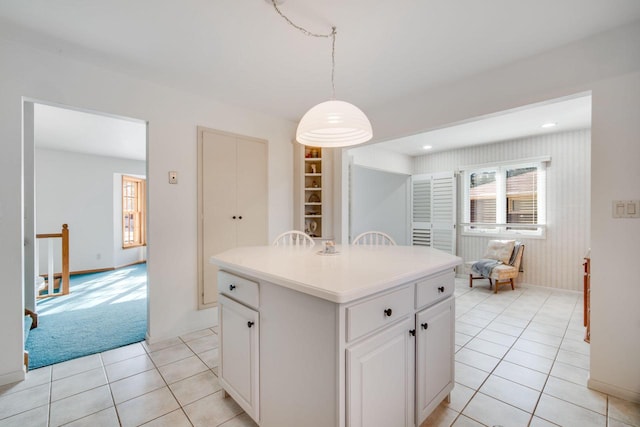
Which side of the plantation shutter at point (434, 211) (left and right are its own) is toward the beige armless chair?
left

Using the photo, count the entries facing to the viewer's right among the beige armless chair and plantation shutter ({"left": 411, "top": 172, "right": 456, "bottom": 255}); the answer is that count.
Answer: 0

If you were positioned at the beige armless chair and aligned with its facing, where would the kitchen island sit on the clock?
The kitchen island is roughly at 11 o'clock from the beige armless chair.

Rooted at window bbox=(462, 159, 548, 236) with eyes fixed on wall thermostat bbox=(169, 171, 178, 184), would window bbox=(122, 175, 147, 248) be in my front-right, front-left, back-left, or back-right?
front-right

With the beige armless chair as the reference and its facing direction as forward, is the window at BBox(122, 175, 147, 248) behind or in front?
in front

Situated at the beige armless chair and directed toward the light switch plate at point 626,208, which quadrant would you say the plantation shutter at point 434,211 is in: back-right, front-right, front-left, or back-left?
back-right

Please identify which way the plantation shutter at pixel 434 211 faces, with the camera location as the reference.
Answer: facing the viewer and to the left of the viewer

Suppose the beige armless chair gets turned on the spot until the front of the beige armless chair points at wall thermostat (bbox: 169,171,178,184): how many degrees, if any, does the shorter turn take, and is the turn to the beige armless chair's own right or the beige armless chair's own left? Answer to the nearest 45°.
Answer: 0° — it already faces it

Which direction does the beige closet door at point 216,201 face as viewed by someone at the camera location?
facing the viewer and to the right of the viewer
